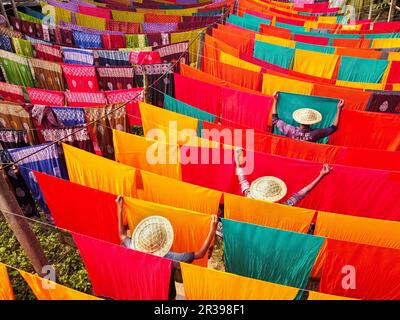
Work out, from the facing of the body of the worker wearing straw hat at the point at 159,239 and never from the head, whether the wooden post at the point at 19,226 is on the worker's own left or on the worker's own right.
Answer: on the worker's own left

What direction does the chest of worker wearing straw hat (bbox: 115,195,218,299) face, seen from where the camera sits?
away from the camera

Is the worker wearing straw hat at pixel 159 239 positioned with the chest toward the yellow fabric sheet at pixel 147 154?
yes

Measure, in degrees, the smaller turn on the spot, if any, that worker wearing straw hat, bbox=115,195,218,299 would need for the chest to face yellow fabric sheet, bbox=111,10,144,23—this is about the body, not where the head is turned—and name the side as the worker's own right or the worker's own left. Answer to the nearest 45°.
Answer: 0° — they already face it

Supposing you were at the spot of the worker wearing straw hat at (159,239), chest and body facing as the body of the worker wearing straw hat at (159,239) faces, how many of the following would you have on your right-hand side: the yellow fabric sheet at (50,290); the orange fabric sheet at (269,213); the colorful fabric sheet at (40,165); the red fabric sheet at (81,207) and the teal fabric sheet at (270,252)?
2

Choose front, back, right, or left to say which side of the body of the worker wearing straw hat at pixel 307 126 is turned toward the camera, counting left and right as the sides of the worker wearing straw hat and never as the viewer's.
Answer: back

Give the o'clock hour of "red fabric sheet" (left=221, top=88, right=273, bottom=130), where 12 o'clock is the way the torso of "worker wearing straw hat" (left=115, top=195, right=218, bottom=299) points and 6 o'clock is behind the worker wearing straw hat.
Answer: The red fabric sheet is roughly at 1 o'clock from the worker wearing straw hat.

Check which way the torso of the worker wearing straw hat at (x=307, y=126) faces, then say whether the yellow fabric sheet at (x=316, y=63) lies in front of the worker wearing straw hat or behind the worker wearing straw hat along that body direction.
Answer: in front

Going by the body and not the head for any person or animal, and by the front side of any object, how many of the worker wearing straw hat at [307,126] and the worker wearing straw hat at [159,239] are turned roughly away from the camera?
2

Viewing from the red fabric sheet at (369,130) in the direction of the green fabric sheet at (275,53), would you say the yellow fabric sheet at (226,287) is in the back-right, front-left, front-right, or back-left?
back-left

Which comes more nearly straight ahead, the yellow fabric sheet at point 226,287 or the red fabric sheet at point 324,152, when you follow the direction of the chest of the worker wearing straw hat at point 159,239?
the red fabric sheet

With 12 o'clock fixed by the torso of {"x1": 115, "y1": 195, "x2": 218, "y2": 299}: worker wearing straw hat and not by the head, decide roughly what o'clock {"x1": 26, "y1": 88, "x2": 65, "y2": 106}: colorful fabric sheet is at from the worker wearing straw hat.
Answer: The colorful fabric sheet is roughly at 11 o'clock from the worker wearing straw hat.

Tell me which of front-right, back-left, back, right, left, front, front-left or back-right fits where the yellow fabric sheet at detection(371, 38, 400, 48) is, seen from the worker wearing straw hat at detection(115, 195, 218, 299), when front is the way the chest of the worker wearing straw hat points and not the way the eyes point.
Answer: front-right

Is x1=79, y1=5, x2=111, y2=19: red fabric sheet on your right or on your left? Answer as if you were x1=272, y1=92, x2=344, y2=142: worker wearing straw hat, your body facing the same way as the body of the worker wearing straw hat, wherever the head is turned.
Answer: on your left

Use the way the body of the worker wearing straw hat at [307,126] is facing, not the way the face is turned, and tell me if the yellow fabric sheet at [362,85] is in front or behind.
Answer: in front

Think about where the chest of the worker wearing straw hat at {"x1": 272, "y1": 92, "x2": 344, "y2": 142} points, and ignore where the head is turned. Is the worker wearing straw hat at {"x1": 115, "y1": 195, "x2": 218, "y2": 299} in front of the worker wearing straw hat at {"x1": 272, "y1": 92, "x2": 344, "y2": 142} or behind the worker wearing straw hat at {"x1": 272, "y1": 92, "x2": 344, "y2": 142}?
behind
